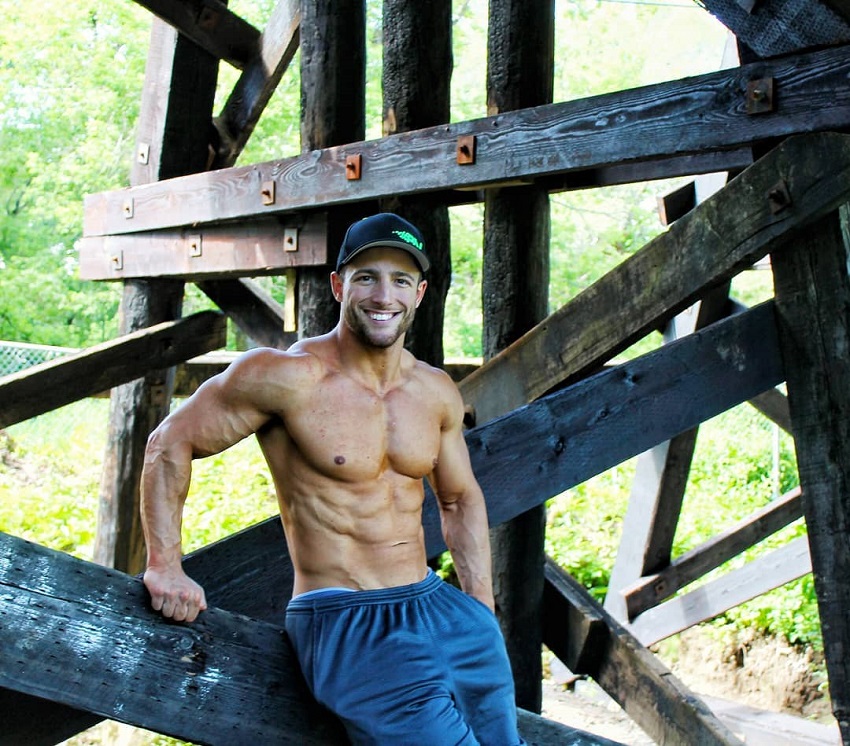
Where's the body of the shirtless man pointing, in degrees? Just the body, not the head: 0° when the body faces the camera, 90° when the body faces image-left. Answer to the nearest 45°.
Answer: approximately 315°

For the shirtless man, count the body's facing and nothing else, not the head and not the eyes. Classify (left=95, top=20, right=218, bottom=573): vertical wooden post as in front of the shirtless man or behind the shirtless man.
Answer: behind

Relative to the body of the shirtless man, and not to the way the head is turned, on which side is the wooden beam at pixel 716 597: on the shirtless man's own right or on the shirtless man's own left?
on the shirtless man's own left

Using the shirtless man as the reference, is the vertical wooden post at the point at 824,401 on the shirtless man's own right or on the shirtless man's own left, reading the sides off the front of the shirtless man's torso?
on the shirtless man's own left
